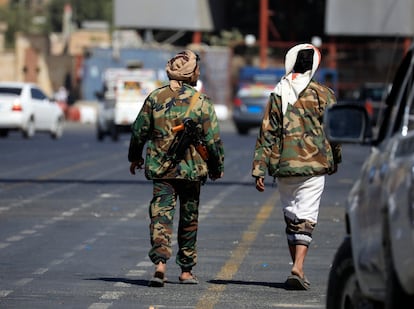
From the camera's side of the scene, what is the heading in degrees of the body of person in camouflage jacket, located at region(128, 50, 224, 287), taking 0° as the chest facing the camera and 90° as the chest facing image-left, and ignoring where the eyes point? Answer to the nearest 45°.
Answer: approximately 180°

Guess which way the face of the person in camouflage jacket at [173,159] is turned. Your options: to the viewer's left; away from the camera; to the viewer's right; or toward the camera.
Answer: away from the camera

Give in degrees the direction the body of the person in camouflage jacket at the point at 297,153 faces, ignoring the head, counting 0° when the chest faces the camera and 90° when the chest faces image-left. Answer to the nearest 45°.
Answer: approximately 180°

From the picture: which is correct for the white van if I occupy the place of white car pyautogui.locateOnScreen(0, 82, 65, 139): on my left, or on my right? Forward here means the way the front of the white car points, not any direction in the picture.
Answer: on my right

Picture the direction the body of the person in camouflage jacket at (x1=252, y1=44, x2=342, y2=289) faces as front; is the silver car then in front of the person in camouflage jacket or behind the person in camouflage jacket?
behind

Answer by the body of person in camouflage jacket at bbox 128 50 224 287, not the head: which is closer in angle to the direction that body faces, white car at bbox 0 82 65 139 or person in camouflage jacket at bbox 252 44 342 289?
the white car

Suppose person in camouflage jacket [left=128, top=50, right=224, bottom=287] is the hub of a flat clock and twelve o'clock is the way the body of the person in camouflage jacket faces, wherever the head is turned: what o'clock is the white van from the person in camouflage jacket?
The white van is roughly at 12 o'clock from the person in camouflage jacket.

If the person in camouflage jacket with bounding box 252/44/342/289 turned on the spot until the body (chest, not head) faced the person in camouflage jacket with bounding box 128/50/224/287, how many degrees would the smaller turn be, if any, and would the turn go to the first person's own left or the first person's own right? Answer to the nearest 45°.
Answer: approximately 90° to the first person's own left

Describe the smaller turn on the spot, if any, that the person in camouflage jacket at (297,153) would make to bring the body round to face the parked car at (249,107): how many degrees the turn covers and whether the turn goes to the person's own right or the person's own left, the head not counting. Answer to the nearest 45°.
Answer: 0° — they already face it
